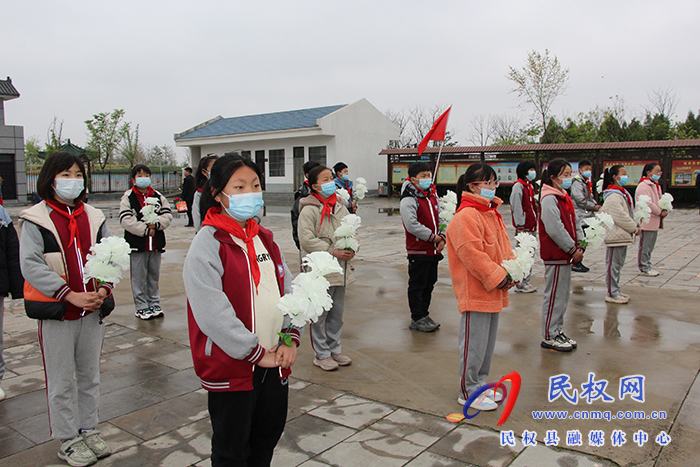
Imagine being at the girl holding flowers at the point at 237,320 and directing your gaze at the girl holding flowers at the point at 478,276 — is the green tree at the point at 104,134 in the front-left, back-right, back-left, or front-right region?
front-left

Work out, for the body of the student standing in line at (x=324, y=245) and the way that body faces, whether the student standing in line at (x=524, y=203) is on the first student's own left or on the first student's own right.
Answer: on the first student's own left

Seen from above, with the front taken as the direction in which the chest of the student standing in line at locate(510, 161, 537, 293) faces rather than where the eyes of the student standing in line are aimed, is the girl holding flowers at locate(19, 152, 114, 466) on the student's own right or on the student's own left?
on the student's own right

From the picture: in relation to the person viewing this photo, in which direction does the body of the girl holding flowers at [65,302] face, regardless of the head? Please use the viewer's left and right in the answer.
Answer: facing the viewer and to the right of the viewer

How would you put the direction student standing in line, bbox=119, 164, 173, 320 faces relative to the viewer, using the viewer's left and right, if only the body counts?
facing the viewer

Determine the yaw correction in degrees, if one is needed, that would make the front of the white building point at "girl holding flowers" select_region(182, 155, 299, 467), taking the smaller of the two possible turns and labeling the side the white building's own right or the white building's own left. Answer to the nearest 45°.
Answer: approximately 45° to the white building's own left

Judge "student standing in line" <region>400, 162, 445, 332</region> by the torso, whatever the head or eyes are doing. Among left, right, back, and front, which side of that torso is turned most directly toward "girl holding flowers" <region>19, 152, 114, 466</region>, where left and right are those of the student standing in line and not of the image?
right

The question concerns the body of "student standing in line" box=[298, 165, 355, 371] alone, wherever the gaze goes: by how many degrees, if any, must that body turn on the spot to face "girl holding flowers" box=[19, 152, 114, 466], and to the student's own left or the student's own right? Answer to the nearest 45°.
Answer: approximately 90° to the student's own right

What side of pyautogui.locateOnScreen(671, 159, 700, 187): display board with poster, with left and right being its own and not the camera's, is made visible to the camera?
front

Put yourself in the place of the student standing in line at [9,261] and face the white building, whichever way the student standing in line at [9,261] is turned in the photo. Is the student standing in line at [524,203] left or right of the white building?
right

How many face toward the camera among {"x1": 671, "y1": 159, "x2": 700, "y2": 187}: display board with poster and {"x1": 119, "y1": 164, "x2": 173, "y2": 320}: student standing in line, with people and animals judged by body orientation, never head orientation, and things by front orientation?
2
